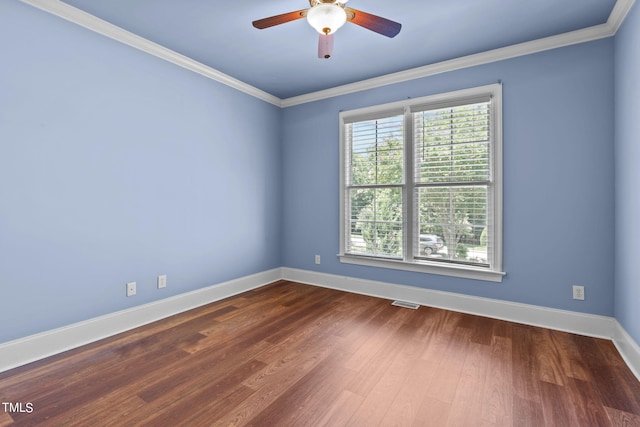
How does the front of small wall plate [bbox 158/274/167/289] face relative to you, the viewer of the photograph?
facing the viewer and to the right of the viewer

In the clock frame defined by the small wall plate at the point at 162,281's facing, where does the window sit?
The window is roughly at 11 o'clock from the small wall plate.
